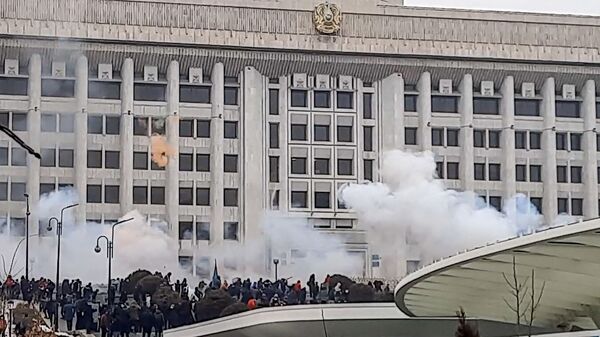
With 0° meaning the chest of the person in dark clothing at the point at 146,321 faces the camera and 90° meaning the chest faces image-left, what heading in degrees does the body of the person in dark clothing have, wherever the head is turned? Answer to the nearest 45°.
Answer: approximately 180°

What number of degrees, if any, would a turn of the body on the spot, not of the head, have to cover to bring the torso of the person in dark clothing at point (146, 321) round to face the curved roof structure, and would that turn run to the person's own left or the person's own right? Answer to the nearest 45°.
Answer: approximately 135° to the person's own right
